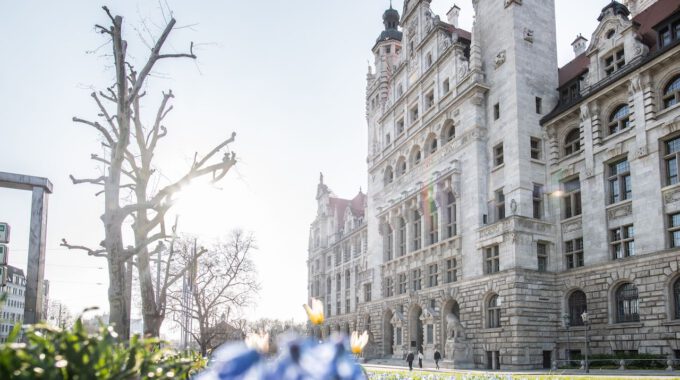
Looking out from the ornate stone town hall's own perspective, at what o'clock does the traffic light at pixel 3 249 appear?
The traffic light is roughly at 11 o'clock from the ornate stone town hall.

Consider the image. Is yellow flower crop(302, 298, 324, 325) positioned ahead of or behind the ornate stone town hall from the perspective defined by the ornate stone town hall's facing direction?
ahead

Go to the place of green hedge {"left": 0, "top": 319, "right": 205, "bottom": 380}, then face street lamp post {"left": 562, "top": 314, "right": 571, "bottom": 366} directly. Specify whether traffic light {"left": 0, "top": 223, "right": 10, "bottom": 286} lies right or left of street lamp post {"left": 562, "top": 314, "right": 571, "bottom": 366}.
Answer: left

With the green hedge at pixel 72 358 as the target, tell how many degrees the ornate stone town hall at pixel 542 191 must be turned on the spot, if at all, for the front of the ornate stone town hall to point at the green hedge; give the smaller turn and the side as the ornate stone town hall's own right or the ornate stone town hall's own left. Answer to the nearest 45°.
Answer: approximately 45° to the ornate stone town hall's own left

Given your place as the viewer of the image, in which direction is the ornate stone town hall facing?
facing the viewer and to the left of the viewer

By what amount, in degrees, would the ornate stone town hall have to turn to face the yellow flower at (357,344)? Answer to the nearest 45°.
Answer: approximately 45° to its left
